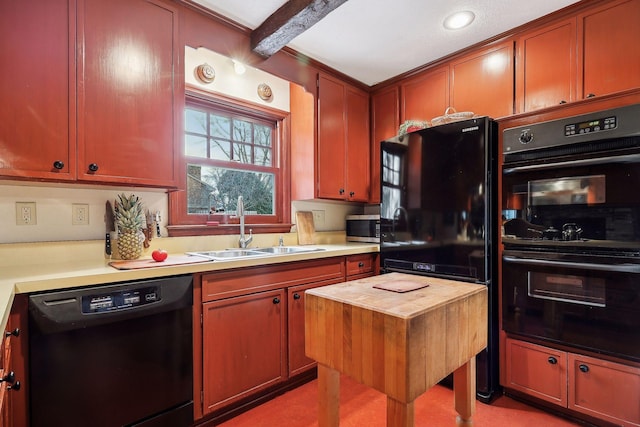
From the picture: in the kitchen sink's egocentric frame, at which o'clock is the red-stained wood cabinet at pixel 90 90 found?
The red-stained wood cabinet is roughly at 3 o'clock from the kitchen sink.

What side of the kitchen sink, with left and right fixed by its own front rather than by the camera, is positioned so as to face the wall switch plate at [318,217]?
left

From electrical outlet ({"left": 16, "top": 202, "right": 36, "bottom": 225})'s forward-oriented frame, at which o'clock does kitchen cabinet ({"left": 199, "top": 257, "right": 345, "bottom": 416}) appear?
The kitchen cabinet is roughly at 10 o'clock from the electrical outlet.

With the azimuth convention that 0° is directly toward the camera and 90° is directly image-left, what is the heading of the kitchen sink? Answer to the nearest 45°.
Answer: approximately 315°

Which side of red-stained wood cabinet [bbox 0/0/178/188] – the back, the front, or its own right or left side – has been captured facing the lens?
front

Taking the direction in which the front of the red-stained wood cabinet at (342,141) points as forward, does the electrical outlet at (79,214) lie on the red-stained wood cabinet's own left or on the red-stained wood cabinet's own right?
on the red-stained wood cabinet's own right

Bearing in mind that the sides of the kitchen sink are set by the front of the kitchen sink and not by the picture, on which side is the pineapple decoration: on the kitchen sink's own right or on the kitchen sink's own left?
on the kitchen sink's own right

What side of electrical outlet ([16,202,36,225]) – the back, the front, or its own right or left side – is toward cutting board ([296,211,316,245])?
left

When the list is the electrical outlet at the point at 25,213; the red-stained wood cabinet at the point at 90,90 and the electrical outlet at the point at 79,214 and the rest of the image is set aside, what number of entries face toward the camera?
3

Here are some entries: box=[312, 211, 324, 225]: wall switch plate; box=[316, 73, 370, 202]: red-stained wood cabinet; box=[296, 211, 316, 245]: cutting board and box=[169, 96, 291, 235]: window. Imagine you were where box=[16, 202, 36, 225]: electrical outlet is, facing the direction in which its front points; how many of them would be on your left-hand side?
4

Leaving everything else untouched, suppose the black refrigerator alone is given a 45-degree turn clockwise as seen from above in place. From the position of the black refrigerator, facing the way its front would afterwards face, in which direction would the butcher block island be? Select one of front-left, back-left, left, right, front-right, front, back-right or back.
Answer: left

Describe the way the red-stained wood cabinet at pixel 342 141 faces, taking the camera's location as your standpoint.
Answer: facing the viewer and to the right of the viewer

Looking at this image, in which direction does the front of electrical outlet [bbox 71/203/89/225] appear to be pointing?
toward the camera
